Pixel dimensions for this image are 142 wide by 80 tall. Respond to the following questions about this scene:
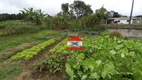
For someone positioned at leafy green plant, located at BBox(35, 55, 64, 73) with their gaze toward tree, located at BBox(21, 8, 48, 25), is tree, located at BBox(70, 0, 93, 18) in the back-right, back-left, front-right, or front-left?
front-right

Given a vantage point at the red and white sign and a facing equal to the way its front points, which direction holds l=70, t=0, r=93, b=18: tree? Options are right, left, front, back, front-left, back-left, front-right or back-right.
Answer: back

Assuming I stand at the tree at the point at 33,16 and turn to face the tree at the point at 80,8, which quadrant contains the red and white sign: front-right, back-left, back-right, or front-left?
back-right

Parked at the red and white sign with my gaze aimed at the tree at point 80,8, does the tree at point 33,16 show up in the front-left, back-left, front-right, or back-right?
front-left

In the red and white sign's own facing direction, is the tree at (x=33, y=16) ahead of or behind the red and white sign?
behind

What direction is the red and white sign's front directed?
toward the camera
